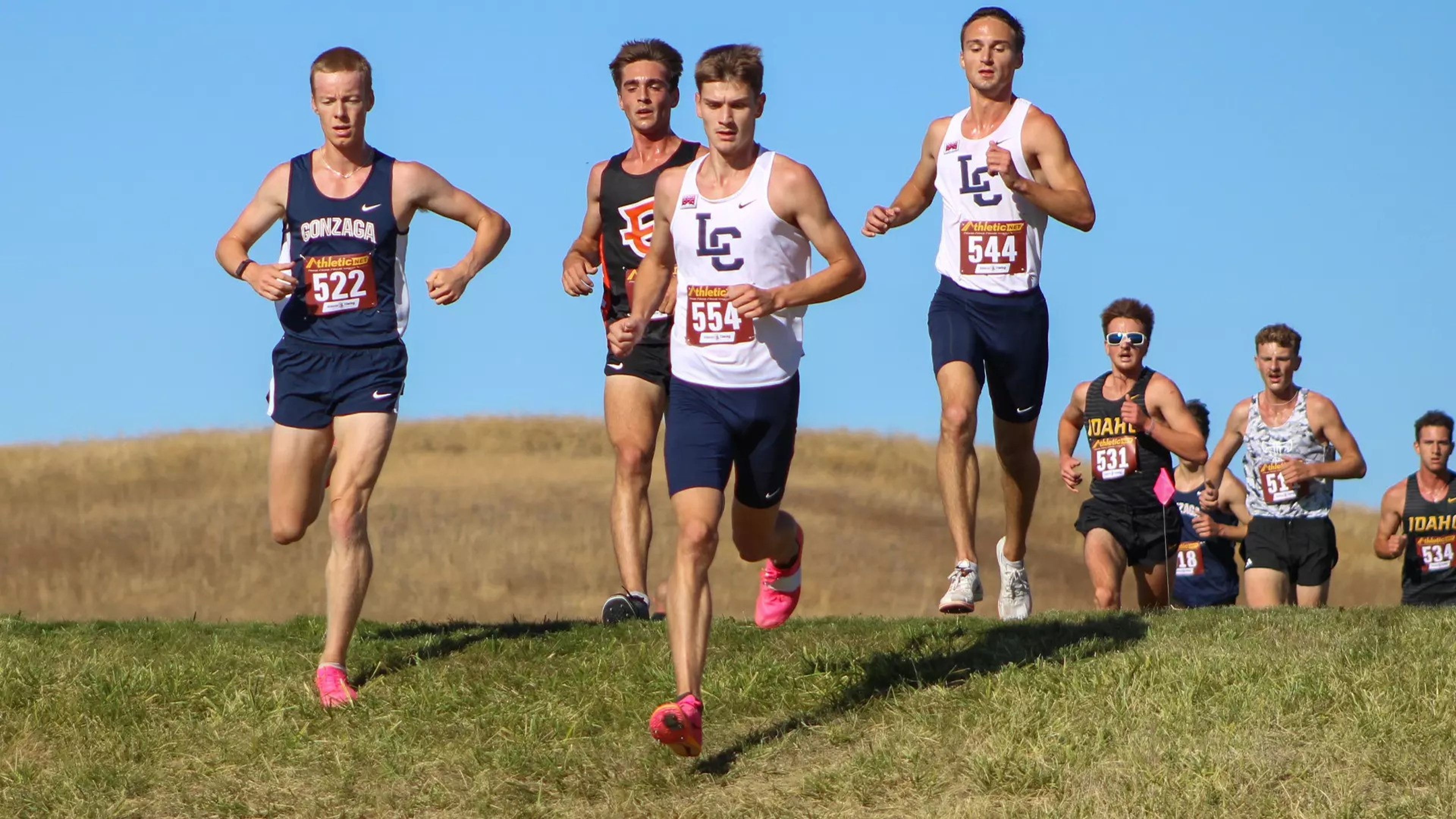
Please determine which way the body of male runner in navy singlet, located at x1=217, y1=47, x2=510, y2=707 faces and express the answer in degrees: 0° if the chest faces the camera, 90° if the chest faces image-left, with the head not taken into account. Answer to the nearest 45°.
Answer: approximately 0°

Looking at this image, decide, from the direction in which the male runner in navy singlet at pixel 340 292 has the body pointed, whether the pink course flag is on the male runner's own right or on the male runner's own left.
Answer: on the male runner's own left
